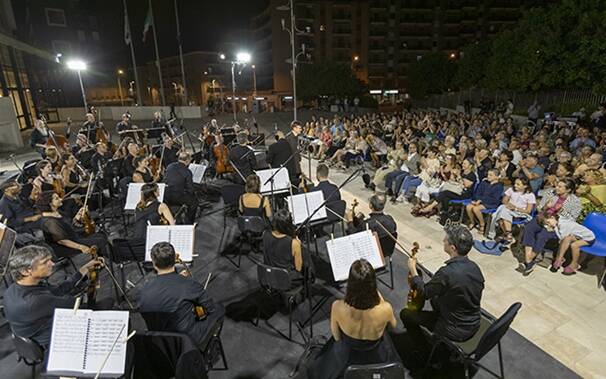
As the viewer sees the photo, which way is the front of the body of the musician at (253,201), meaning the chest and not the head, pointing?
away from the camera

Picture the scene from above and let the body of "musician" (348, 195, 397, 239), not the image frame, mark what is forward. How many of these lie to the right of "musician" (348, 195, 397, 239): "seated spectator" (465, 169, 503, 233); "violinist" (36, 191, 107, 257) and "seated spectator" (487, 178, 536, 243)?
2

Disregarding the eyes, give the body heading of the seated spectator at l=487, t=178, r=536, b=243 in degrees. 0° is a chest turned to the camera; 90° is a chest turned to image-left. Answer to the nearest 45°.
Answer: approximately 45°

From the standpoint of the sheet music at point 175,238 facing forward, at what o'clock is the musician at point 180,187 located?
The musician is roughly at 6 o'clock from the sheet music.

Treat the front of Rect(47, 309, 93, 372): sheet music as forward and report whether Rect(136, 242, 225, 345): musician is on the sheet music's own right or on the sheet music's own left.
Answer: on the sheet music's own left

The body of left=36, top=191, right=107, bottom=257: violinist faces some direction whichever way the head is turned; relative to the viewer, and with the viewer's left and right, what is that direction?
facing to the right of the viewer

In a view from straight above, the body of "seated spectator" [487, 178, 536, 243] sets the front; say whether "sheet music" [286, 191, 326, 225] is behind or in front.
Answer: in front

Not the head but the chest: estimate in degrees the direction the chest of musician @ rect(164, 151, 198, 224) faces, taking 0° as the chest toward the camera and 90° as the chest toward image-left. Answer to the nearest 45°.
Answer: approximately 225°

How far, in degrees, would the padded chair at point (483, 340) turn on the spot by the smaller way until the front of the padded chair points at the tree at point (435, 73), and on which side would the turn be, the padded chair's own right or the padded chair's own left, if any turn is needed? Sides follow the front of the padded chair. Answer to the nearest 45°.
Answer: approximately 45° to the padded chair's own right

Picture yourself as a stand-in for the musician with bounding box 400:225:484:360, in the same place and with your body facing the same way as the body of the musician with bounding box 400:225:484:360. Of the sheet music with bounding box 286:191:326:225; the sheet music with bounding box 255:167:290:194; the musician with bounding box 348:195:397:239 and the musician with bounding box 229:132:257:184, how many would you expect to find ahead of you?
4

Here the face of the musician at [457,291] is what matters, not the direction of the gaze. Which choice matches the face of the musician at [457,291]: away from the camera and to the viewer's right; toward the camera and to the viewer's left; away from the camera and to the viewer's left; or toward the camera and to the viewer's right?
away from the camera and to the viewer's left

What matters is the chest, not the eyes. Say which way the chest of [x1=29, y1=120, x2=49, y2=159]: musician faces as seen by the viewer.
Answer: to the viewer's right

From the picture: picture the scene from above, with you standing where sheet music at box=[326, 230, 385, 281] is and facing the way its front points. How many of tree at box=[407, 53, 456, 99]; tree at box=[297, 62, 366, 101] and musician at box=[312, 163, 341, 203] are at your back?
3

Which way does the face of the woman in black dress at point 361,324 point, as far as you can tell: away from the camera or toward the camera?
away from the camera

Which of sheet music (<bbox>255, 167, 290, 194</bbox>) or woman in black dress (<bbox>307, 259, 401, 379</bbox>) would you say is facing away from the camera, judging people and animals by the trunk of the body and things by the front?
the woman in black dress

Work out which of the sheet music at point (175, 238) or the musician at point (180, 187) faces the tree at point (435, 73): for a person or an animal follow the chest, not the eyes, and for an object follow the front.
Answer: the musician

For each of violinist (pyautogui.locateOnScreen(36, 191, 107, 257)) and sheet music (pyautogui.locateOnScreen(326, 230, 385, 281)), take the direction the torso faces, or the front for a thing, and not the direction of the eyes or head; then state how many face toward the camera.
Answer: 1
